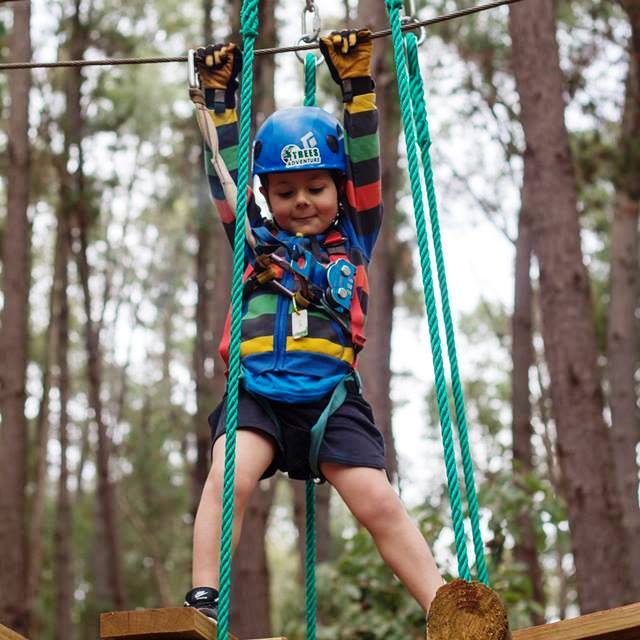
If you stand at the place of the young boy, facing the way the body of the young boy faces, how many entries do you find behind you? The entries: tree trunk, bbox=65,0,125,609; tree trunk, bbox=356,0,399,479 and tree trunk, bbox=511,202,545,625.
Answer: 3

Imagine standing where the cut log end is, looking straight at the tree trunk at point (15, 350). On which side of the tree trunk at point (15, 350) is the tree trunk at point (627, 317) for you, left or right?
right

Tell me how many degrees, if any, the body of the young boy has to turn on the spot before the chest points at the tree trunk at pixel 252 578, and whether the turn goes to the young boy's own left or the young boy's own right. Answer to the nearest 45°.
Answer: approximately 180°

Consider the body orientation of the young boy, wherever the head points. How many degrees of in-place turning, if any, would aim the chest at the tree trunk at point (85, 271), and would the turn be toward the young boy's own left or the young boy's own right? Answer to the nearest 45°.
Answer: approximately 180°

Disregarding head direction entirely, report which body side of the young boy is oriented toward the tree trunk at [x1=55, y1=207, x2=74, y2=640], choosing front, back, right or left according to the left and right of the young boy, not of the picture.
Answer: back

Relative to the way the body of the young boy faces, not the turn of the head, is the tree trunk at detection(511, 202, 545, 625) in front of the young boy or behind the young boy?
behind

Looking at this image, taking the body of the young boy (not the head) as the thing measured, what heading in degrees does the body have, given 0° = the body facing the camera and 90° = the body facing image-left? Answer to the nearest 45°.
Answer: approximately 0°
